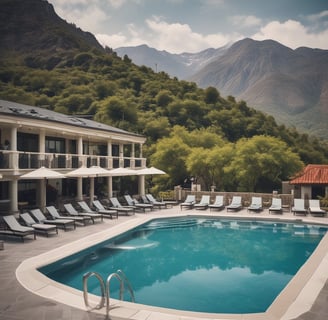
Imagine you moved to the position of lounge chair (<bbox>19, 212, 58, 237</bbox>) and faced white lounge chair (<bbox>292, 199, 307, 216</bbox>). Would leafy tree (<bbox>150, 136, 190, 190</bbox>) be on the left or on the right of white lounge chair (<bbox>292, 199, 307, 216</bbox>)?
left

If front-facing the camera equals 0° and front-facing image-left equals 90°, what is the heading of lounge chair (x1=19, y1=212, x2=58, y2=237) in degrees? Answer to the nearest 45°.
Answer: approximately 315°

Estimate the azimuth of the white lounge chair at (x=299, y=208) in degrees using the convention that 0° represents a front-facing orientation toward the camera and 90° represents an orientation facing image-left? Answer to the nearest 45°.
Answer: approximately 0°

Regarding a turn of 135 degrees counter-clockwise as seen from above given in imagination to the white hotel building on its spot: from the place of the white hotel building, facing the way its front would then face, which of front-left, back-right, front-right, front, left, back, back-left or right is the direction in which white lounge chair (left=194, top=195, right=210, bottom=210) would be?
right

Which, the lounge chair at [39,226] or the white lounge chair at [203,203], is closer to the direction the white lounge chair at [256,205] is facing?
the lounge chair

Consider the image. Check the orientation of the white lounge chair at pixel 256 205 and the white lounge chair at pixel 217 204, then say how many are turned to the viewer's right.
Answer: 0

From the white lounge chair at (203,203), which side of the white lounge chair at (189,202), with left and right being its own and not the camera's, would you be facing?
left
